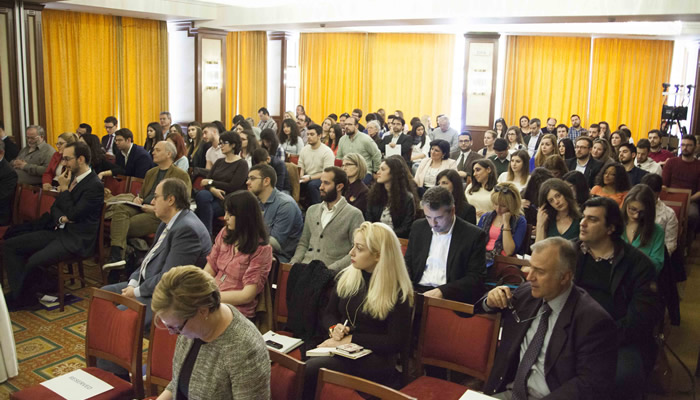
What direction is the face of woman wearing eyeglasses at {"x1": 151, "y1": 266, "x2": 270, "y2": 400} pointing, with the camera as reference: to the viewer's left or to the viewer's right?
to the viewer's left

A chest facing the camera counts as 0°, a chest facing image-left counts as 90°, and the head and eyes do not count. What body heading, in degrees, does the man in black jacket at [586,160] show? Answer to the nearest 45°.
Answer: approximately 45°

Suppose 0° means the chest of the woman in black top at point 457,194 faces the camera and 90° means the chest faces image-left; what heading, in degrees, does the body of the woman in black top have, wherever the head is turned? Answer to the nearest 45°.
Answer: approximately 45°

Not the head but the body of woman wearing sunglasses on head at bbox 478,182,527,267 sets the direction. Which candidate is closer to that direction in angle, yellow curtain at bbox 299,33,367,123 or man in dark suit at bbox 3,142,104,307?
the man in dark suit

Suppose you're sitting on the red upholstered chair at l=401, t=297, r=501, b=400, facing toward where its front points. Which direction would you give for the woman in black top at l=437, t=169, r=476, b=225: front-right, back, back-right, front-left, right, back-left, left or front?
back-right

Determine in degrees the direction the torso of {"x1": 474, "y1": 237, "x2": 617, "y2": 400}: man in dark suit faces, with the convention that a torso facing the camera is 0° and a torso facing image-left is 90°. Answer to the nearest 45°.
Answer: approximately 45°
